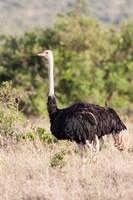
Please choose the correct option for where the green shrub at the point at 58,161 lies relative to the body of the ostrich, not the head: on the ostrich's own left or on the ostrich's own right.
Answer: on the ostrich's own left

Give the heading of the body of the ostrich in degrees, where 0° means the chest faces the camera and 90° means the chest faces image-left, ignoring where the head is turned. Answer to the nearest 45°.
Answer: approximately 90°

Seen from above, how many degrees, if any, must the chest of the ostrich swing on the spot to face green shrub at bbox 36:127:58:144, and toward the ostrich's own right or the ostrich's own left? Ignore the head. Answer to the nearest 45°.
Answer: approximately 45° to the ostrich's own right
